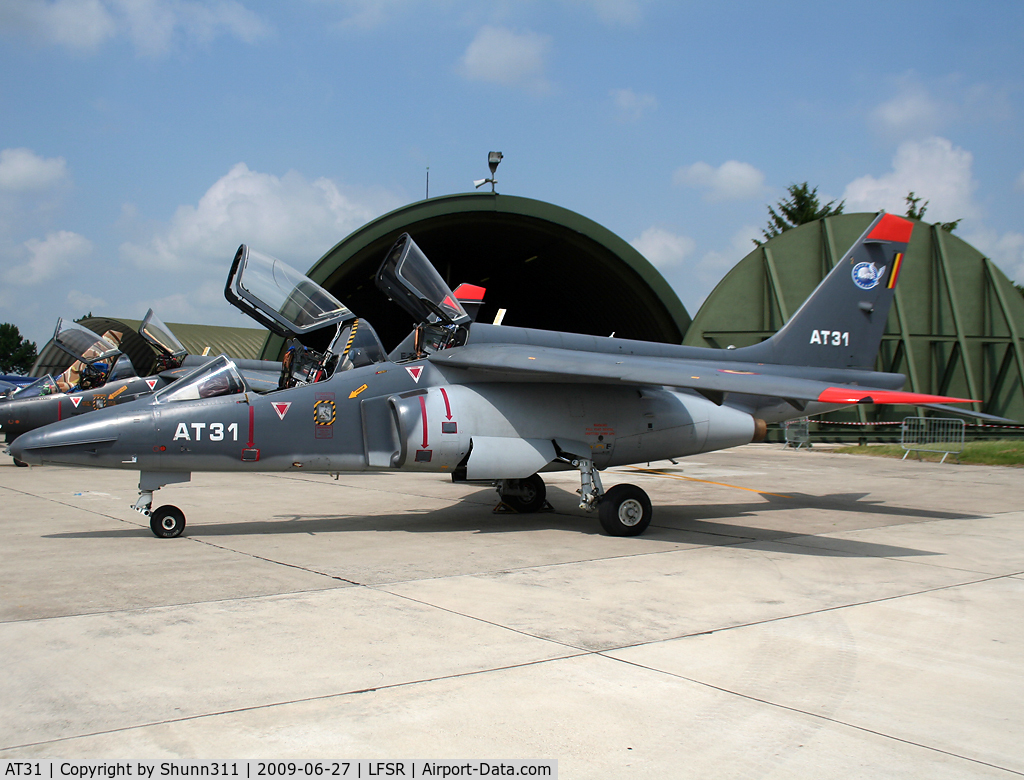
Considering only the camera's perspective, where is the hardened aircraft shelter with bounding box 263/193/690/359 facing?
facing the viewer

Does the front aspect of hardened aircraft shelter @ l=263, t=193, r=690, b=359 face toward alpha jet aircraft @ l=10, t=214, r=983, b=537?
yes

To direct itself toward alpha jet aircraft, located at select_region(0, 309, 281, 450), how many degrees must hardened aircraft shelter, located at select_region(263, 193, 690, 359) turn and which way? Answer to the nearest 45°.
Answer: approximately 45° to its right

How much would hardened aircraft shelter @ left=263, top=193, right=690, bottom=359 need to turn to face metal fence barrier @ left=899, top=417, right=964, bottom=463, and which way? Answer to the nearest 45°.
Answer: approximately 90° to its left

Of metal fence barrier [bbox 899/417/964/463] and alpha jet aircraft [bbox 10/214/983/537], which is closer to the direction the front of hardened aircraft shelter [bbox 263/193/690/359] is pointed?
the alpha jet aircraft

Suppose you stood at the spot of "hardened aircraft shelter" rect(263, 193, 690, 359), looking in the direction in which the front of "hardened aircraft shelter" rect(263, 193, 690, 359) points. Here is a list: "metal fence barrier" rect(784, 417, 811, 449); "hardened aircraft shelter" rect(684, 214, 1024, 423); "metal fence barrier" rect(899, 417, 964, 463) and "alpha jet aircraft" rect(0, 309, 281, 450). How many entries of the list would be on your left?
3

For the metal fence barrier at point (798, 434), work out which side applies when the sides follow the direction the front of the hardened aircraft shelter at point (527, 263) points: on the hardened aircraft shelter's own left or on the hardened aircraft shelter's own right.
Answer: on the hardened aircraft shelter's own left

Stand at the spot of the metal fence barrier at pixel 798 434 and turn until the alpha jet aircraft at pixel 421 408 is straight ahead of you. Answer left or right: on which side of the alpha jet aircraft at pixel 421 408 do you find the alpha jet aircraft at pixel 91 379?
right

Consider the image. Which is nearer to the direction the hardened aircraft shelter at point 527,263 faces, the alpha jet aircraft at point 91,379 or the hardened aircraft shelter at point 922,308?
the alpha jet aircraft

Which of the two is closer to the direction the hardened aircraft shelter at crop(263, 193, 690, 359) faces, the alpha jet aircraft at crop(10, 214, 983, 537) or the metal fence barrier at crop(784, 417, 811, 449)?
the alpha jet aircraft
